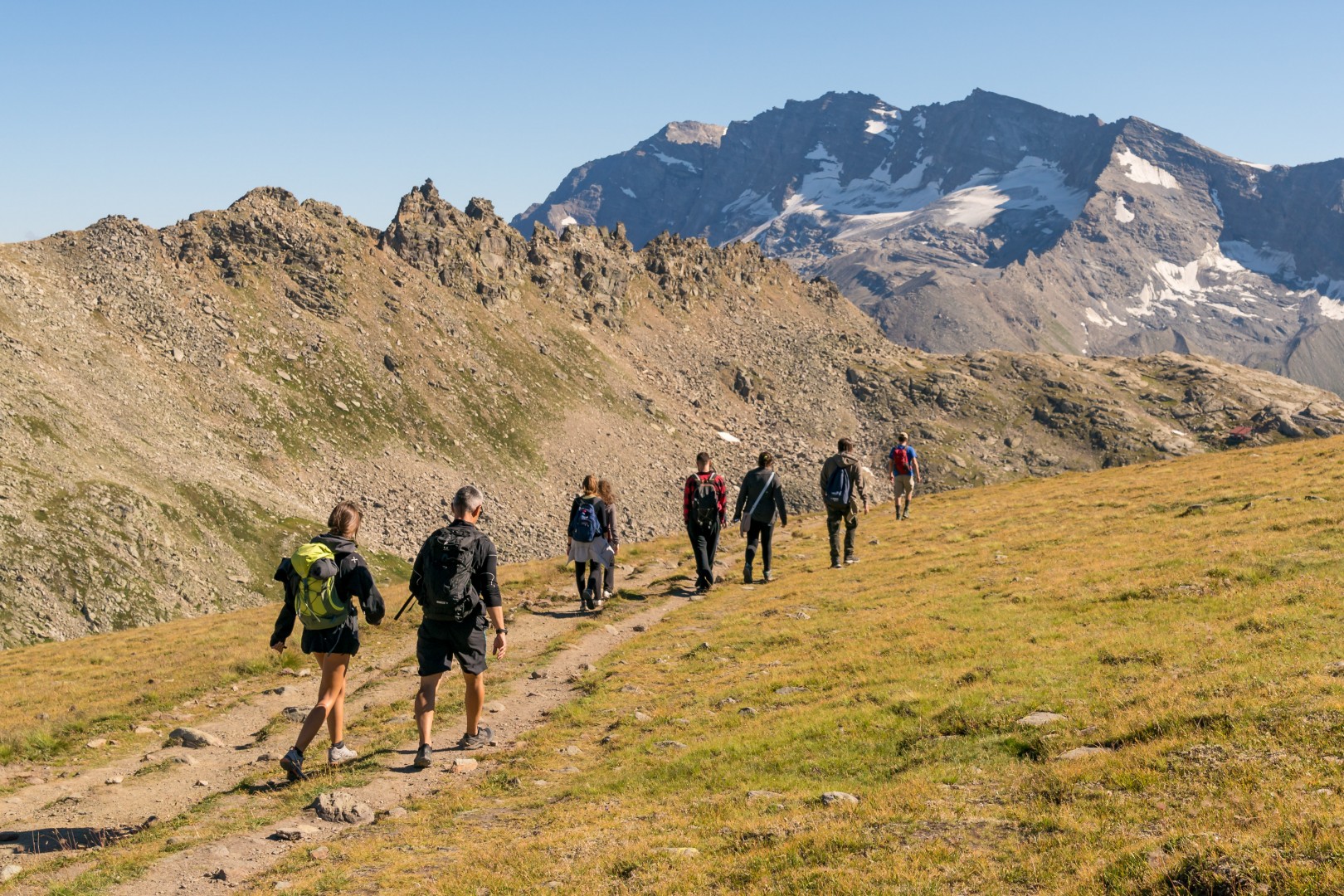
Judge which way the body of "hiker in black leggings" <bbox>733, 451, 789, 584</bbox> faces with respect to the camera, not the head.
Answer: away from the camera

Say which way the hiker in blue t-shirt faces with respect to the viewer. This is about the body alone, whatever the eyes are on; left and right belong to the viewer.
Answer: facing away from the viewer

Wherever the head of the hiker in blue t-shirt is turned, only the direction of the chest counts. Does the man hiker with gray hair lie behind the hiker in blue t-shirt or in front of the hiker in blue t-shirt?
behind

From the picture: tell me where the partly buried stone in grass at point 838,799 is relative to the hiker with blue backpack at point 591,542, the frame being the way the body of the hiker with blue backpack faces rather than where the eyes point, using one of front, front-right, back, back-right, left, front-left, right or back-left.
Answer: back

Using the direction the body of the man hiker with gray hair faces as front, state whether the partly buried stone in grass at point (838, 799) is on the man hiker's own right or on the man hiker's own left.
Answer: on the man hiker's own right

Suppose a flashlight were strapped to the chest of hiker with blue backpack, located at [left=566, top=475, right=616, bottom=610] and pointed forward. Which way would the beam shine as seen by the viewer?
away from the camera

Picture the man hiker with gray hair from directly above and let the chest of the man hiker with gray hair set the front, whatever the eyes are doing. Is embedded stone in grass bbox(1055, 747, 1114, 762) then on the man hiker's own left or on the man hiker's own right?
on the man hiker's own right

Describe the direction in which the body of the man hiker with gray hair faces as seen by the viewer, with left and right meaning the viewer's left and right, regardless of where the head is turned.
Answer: facing away from the viewer and to the right of the viewer

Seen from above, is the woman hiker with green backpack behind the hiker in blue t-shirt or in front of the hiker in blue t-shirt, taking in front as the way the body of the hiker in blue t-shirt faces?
behind

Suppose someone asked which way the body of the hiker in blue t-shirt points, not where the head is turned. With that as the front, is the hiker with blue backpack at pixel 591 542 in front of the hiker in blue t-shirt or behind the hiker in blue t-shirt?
behind

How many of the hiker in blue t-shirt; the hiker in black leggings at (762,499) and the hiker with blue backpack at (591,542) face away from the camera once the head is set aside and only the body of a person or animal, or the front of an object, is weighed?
3

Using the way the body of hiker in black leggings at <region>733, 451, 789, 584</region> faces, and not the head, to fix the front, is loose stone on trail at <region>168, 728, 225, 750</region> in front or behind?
behind
